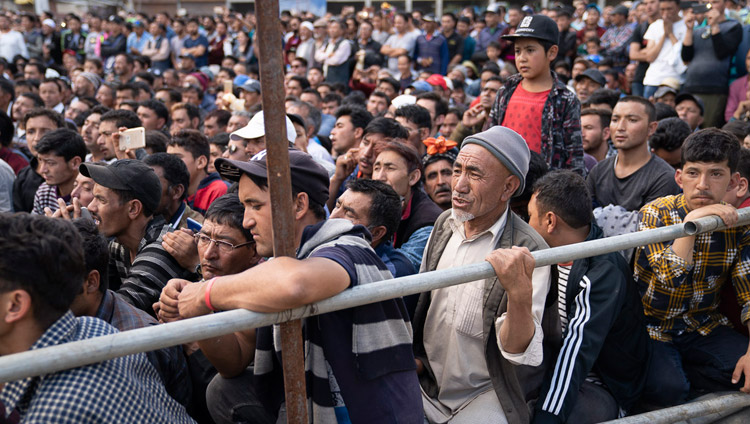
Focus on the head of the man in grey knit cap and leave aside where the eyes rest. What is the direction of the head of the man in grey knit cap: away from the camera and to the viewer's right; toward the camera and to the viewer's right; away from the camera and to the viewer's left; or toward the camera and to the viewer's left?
toward the camera and to the viewer's left

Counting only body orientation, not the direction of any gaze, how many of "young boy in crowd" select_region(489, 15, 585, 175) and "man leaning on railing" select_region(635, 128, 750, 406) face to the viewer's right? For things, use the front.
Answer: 0

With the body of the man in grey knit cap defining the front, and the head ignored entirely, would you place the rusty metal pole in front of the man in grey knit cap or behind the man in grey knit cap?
in front

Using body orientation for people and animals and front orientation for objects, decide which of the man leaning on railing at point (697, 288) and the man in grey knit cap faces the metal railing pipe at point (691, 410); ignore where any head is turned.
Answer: the man leaning on railing

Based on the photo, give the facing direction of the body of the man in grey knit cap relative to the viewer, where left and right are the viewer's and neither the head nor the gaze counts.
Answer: facing the viewer and to the left of the viewer

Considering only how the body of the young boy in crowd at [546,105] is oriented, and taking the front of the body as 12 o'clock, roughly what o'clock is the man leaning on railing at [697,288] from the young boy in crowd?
The man leaning on railing is roughly at 10 o'clock from the young boy in crowd.

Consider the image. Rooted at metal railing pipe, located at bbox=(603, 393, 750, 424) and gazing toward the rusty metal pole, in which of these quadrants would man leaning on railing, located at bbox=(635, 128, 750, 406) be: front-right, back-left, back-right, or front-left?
back-right

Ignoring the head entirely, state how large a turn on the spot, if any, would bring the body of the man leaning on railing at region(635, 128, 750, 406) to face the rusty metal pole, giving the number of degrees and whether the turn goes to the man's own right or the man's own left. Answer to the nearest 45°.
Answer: approximately 45° to the man's own right

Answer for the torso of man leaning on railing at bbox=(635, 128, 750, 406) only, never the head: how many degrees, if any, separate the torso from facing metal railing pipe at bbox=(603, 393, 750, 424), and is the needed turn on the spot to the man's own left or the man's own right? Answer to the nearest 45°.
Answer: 0° — they already face it
